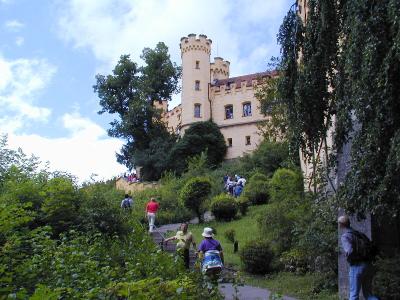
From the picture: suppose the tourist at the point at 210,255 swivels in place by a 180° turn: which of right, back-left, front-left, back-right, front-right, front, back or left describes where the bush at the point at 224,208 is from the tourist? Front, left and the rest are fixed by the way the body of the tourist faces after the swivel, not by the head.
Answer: back

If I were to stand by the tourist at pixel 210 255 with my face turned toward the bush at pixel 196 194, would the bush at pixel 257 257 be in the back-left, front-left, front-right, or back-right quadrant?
front-right

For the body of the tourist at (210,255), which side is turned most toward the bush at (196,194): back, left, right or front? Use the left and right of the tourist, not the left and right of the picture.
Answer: front

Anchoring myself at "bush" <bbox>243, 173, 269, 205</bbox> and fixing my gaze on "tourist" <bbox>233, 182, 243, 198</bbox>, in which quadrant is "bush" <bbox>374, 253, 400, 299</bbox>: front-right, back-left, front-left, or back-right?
back-left

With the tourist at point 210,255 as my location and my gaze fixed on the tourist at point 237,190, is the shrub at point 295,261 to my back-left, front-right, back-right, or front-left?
front-right

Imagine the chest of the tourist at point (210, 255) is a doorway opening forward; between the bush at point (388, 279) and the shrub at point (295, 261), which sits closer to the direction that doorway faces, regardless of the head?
the shrub

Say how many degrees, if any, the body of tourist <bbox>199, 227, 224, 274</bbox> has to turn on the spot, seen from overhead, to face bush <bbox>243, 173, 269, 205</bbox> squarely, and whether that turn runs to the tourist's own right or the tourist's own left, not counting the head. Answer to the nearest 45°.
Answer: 0° — they already face it

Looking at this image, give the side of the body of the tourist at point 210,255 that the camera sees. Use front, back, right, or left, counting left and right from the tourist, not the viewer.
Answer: back

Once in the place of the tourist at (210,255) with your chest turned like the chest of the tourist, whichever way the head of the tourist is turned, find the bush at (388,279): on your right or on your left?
on your right

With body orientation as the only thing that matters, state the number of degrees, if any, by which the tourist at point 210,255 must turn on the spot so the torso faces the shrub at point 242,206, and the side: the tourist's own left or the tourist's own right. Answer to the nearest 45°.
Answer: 0° — they already face it

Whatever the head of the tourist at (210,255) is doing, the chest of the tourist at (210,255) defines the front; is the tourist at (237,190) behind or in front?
in front

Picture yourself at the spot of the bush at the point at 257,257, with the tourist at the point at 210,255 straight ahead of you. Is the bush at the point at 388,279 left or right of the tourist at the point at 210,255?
left

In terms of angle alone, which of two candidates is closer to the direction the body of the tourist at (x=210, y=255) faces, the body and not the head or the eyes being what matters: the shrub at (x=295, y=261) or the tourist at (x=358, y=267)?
the shrub

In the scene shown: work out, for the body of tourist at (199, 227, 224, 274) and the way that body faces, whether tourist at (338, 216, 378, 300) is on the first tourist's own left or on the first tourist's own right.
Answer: on the first tourist's own right
